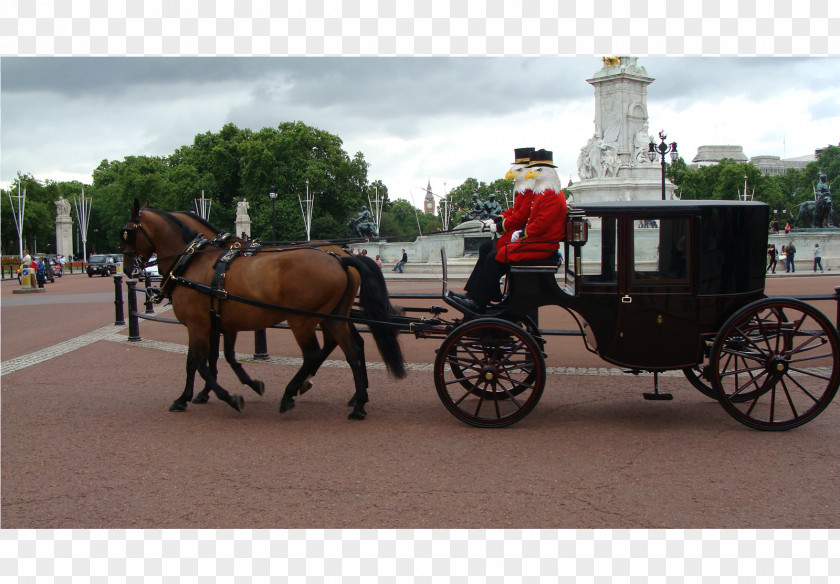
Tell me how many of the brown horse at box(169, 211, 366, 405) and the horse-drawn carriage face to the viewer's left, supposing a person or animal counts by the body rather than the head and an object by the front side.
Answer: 2

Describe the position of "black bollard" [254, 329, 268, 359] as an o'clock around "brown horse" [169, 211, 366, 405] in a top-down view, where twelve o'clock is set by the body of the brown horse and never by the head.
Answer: The black bollard is roughly at 3 o'clock from the brown horse.

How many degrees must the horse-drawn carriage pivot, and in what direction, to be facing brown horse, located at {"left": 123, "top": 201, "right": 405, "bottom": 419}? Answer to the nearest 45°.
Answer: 0° — it already faces it

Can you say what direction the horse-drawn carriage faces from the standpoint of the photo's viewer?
facing to the left of the viewer

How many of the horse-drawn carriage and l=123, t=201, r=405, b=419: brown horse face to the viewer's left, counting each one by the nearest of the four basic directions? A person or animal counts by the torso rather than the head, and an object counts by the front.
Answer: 2

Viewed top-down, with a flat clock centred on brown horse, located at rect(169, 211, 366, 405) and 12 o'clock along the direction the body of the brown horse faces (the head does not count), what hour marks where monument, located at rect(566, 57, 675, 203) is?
The monument is roughly at 4 o'clock from the brown horse.

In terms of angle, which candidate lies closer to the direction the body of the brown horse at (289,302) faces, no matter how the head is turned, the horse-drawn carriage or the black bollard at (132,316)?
the black bollard

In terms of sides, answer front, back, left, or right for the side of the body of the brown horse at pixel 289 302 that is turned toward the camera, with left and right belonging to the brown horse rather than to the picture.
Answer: left

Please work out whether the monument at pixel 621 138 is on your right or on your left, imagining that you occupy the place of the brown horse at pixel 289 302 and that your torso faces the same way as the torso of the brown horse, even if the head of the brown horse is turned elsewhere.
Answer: on your right
